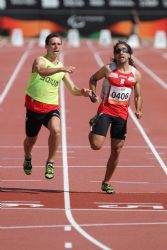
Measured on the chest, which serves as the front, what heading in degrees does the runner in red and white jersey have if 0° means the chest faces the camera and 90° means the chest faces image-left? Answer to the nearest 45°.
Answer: approximately 0°

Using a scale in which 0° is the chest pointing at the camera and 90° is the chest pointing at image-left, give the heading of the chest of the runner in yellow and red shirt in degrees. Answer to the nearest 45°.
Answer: approximately 315°

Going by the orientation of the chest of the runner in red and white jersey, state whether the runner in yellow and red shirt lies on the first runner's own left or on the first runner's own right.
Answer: on the first runner's own right
